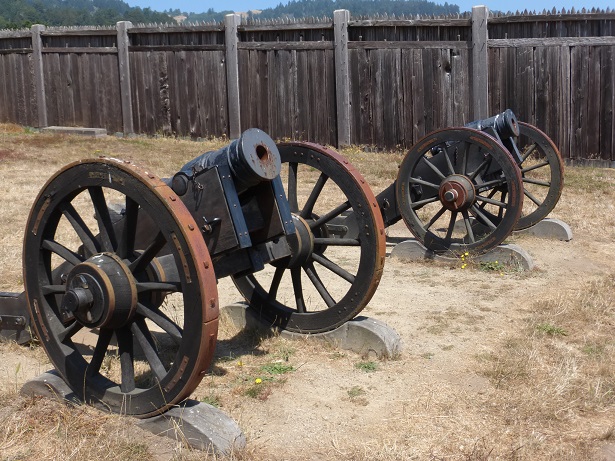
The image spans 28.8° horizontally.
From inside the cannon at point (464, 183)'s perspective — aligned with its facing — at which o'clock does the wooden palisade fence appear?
The wooden palisade fence is roughly at 7 o'clock from the cannon.

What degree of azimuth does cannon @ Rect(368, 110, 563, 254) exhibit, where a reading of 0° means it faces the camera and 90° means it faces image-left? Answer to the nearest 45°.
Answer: approximately 315°

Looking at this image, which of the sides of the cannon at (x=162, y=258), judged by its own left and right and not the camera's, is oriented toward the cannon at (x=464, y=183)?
left

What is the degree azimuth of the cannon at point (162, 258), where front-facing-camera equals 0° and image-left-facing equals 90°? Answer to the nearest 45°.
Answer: approximately 315°

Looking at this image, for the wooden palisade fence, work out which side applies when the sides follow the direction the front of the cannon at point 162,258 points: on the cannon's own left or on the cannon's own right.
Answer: on the cannon's own left

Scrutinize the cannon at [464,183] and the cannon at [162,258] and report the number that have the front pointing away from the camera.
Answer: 0

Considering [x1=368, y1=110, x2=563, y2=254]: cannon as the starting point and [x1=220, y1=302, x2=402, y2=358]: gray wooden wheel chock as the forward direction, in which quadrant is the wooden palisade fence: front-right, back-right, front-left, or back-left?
back-right
